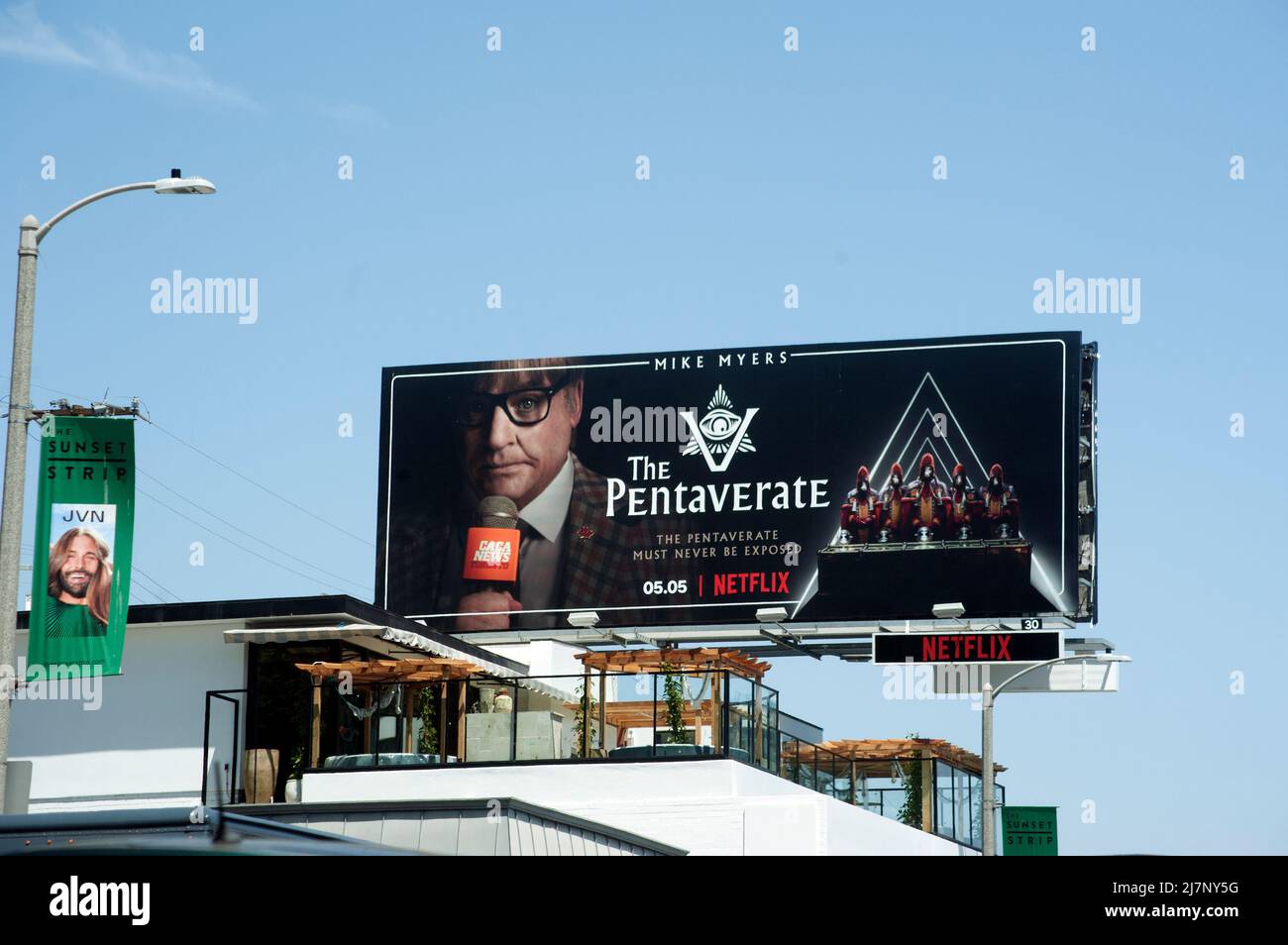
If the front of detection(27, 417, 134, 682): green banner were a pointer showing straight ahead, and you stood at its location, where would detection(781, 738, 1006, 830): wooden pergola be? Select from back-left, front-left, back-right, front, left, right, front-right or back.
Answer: back-left

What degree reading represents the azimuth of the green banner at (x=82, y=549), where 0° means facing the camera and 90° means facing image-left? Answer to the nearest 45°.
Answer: approximately 0°

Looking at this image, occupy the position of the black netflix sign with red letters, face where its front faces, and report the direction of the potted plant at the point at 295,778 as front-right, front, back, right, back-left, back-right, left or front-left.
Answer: front-right

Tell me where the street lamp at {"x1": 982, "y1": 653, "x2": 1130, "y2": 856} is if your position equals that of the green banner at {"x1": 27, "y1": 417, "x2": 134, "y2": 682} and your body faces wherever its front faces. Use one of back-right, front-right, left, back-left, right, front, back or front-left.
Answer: back-left

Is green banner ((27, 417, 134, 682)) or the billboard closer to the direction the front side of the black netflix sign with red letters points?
the green banner

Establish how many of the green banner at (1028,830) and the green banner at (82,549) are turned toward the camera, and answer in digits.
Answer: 2

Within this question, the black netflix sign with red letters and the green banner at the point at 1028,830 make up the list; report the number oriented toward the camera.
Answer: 2

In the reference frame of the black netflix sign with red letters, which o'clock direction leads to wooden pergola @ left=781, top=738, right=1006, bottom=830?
The wooden pergola is roughly at 1 o'clock from the black netflix sign with red letters.
